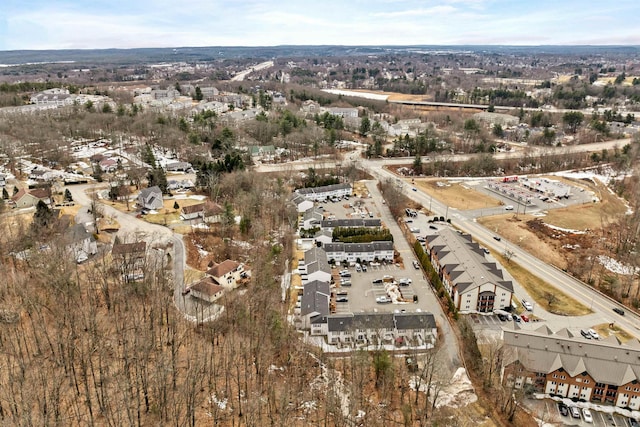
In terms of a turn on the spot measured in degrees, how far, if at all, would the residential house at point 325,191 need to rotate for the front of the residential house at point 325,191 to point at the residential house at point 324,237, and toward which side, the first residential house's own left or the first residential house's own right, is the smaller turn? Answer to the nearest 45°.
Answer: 0° — it already faces it

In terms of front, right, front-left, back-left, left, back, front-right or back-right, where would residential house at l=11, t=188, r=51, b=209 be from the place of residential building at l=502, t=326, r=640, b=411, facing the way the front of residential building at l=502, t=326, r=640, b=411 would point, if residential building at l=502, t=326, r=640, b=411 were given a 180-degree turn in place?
left

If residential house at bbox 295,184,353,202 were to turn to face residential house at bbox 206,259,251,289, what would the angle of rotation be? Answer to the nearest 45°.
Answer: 0° — it already faces it

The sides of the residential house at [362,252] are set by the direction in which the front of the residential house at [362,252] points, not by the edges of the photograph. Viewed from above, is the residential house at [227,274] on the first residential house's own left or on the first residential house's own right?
on the first residential house's own right

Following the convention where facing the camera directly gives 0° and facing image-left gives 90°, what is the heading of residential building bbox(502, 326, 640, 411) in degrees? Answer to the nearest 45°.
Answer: approximately 0°

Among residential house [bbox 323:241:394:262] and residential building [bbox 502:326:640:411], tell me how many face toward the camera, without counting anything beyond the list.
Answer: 2

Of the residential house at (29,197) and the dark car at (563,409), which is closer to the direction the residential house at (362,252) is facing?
the dark car

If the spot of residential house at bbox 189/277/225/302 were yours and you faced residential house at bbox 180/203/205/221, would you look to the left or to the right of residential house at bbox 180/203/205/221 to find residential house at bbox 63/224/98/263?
left

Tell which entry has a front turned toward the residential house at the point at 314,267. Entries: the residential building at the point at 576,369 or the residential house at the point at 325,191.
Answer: the residential house at the point at 325,191

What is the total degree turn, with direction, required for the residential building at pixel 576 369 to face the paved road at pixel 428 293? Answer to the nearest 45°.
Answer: approximately 135° to its right

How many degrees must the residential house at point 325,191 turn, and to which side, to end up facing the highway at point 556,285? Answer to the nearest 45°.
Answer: approximately 45° to its left

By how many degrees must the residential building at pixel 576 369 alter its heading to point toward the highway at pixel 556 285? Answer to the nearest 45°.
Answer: approximately 180°

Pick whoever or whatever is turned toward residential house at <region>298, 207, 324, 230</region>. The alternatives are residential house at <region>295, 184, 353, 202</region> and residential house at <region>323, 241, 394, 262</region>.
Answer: residential house at <region>295, 184, 353, 202</region>

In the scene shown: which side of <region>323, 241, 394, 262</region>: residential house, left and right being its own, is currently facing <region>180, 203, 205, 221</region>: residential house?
right

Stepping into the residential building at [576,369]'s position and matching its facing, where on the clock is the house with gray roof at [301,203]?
The house with gray roof is roughly at 4 o'clock from the residential building.

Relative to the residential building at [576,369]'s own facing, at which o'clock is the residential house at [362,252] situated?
the residential house at [362,252] is roughly at 4 o'clock from the residential building at [576,369].
